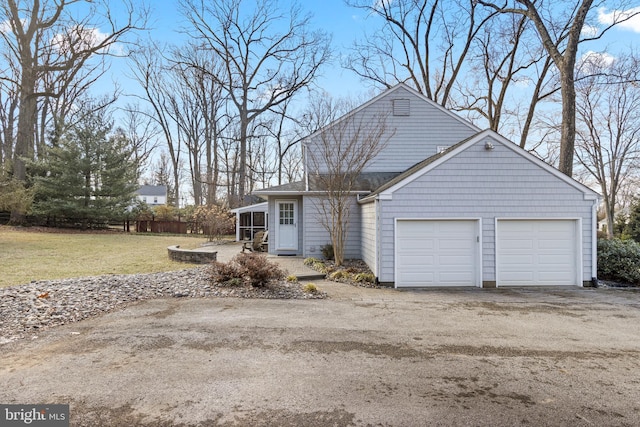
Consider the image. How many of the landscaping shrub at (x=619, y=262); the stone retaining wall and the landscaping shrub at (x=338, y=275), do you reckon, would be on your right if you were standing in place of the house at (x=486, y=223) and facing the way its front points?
2

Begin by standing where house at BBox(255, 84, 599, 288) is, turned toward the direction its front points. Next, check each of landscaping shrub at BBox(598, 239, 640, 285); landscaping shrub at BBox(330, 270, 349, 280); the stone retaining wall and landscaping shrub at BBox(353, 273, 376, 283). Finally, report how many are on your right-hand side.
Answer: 3

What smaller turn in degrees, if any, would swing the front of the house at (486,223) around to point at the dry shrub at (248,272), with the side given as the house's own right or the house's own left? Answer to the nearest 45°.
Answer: approximately 45° to the house's own right

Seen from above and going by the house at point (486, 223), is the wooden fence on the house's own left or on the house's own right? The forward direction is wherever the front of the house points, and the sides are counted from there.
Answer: on the house's own right

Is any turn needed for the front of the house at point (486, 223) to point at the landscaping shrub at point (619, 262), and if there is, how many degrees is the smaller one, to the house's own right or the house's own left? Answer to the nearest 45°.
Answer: approximately 135° to the house's own left

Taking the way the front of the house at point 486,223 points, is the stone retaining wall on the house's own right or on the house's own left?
on the house's own right

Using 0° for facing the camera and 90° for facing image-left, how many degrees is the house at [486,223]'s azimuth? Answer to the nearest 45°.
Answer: approximately 0°

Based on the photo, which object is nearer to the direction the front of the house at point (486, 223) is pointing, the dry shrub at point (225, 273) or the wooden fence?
the dry shrub

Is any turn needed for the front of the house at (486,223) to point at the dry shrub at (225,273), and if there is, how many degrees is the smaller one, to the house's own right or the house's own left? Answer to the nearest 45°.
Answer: approximately 45° to the house's own right
